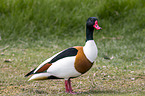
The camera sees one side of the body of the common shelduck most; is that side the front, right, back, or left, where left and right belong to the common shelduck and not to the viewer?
right
